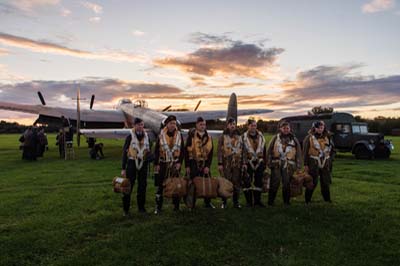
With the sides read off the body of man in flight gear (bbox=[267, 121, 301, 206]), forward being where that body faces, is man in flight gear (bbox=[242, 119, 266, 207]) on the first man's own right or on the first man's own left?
on the first man's own right

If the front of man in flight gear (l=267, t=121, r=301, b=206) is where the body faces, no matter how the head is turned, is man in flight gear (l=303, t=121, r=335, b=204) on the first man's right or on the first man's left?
on the first man's left

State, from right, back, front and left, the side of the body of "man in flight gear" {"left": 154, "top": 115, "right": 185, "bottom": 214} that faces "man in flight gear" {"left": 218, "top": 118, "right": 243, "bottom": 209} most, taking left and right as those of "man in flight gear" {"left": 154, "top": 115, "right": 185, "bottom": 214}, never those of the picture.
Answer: left

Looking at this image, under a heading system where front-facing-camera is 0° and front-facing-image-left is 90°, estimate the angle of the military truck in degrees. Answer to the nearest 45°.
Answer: approximately 315°

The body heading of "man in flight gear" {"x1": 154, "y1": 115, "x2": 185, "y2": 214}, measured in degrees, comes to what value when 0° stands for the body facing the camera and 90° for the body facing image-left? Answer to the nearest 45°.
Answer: approximately 0°

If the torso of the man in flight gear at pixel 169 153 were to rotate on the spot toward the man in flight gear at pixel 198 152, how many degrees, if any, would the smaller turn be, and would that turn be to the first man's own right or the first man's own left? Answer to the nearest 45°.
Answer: approximately 90° to the first man's own left
